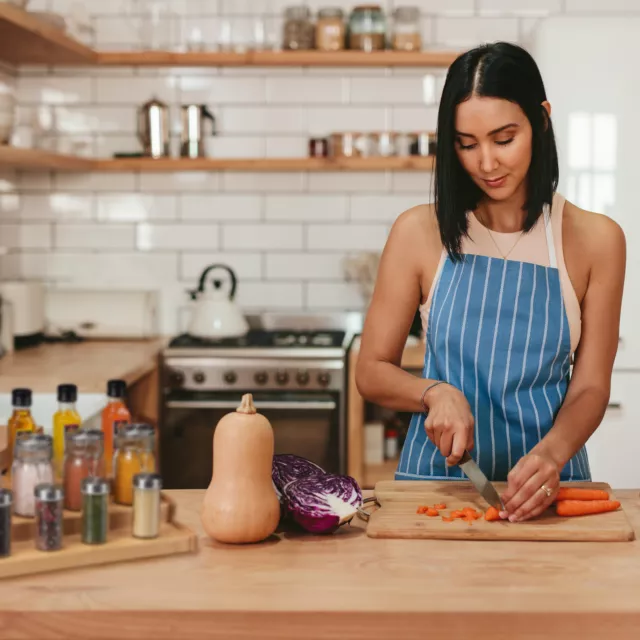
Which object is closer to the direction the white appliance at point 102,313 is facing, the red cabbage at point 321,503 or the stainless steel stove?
the red cabbage

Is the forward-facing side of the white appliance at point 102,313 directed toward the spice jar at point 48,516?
yes

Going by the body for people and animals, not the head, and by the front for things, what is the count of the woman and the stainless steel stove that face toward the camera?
2

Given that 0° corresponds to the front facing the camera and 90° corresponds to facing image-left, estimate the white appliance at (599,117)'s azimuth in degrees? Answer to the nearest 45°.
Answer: approximately 0°

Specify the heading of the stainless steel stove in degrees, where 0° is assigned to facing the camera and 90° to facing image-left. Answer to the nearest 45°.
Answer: approximately 0°

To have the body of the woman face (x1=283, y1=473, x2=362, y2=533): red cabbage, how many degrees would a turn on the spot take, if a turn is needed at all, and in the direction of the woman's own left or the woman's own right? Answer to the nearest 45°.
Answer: approximately 45° to the woman's own right
